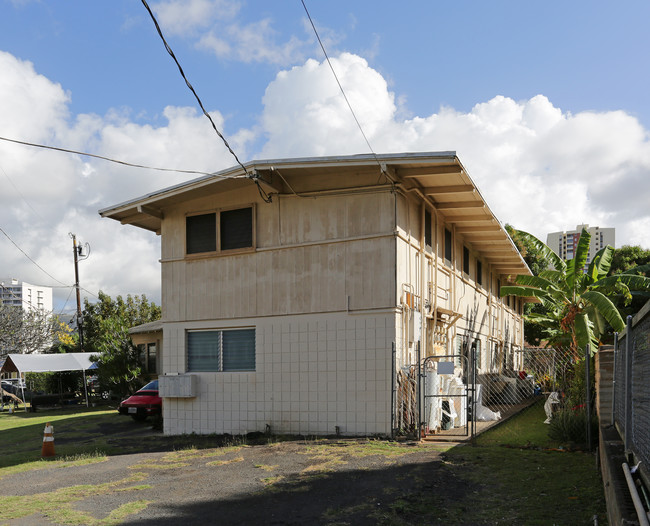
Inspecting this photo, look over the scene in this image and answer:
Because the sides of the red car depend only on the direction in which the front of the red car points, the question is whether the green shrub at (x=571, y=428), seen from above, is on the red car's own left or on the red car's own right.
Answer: on the red car's own left

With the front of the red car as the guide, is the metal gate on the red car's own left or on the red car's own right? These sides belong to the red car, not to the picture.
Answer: on the red car's own left

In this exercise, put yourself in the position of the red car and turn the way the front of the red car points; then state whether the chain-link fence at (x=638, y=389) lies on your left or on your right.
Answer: on your left

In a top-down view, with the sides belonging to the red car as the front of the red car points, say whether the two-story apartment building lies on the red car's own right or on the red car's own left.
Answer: on the red car's own left

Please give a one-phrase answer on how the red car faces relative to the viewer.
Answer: facing the viewer and to the left of the viewer
